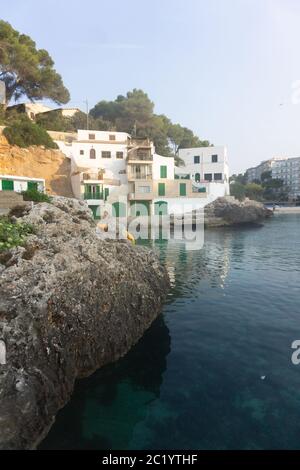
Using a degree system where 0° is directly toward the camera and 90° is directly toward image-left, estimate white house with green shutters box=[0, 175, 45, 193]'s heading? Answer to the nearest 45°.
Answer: approximately 0°

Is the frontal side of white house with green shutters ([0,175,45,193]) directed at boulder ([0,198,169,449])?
yes

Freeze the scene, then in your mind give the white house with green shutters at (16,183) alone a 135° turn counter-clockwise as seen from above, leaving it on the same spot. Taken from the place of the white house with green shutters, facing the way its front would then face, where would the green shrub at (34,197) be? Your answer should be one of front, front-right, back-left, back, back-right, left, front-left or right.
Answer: back-right
